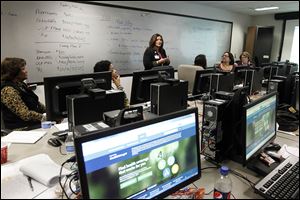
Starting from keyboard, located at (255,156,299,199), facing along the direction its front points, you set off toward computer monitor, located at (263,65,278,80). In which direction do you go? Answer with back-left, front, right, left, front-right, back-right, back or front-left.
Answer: back-left

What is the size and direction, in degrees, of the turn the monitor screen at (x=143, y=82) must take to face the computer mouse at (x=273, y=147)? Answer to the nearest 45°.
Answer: approximately 180°

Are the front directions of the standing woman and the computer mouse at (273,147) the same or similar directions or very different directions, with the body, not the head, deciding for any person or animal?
very different directions

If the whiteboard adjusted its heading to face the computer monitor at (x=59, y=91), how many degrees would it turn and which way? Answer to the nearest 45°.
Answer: approximately 45° to its right

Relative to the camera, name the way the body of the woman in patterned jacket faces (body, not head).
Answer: to the viewer's right

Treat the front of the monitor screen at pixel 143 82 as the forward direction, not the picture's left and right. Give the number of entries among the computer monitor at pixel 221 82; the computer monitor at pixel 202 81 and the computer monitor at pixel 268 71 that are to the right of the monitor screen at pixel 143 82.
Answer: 3

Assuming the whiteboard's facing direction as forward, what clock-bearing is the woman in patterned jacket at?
The woman in patterned jacket is roughly at 2 o'clock from the whiteboard.

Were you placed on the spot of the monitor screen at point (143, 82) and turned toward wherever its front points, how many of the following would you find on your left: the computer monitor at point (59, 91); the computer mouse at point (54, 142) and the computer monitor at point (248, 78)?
2

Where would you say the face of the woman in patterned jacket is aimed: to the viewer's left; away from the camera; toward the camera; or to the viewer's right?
to the viewer's right
